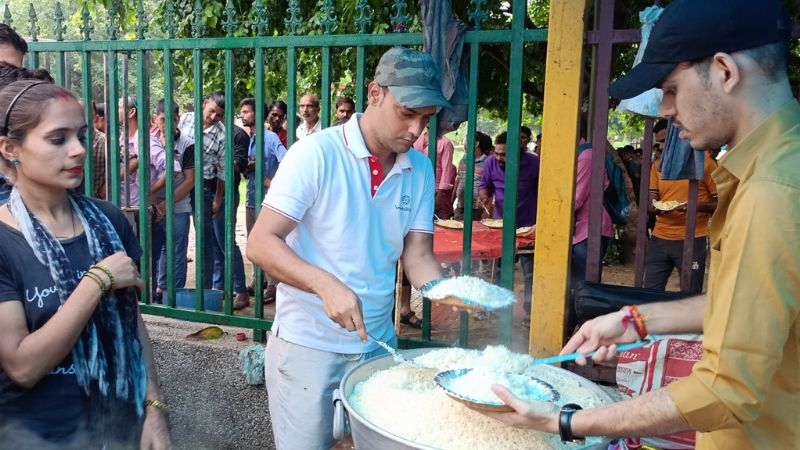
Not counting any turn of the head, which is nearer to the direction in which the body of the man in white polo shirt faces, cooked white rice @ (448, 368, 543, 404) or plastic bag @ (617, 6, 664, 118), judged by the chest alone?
the cooked white rice

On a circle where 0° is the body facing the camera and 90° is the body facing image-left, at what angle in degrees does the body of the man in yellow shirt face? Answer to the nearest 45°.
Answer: approximately 90°

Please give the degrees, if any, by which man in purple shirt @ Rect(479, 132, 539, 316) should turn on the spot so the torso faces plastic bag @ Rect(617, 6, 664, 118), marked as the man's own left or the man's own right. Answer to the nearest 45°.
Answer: approximately 45° to the man's own left

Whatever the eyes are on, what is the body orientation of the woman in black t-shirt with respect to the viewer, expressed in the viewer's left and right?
facing the viewer and to the right of the viewer

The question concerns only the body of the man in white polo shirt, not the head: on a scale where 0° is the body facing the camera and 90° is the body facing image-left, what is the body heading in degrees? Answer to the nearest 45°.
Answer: approximately 315°

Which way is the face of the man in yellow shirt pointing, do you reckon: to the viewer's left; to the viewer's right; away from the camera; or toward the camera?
to the viewer's left

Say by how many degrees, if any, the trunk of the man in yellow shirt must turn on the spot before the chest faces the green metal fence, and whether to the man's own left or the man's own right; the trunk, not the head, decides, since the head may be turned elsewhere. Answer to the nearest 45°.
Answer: approximately 45° to the man's own right

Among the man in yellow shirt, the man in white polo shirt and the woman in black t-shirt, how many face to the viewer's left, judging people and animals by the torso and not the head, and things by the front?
1

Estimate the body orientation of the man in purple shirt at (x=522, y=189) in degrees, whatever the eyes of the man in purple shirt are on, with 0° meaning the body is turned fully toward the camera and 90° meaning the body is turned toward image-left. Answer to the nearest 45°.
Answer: approximately 45°

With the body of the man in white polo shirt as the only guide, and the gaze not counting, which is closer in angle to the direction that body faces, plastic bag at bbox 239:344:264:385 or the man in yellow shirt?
the man in yellow shirt
